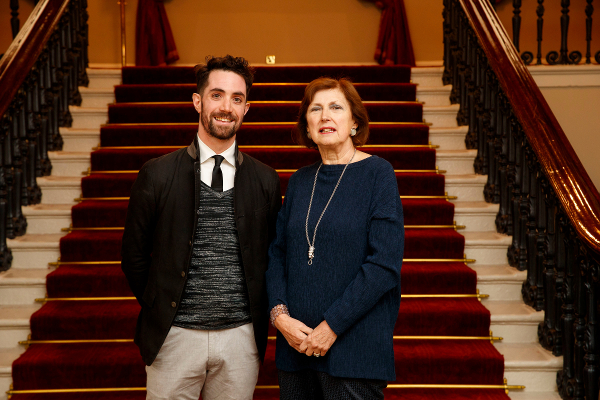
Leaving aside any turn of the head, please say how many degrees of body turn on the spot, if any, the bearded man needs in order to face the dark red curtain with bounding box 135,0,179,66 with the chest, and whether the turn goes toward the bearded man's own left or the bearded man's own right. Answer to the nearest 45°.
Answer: approximately 180°

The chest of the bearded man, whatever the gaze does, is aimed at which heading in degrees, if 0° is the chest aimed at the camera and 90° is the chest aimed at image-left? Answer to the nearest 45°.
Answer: approximately 0°

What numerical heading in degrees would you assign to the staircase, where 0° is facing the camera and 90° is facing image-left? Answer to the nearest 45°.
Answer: approximately 0°

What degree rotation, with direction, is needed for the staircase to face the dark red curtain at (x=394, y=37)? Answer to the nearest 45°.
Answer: approximately 180°
